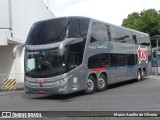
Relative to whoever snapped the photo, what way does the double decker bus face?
facing the viewer and to the left of the viewer
